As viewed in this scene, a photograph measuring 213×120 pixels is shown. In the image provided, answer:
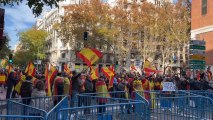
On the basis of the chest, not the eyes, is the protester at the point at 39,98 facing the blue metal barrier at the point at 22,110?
no

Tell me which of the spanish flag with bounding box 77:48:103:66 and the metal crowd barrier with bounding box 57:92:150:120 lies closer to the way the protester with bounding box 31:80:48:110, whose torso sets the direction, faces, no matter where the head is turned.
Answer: the spanish flag

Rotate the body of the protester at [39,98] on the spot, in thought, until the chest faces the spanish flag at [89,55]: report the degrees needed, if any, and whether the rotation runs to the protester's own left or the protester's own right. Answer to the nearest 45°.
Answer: approximately 45° to the protester's own right

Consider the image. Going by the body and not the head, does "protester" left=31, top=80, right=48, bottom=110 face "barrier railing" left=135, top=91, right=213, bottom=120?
no

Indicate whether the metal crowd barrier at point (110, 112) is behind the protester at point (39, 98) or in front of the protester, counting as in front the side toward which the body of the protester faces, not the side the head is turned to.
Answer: behind

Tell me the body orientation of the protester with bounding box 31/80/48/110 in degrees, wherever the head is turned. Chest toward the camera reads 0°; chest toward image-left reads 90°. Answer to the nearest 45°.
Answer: approximately 180°

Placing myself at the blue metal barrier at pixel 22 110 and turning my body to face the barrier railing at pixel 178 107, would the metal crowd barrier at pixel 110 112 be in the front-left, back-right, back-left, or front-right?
front-right
